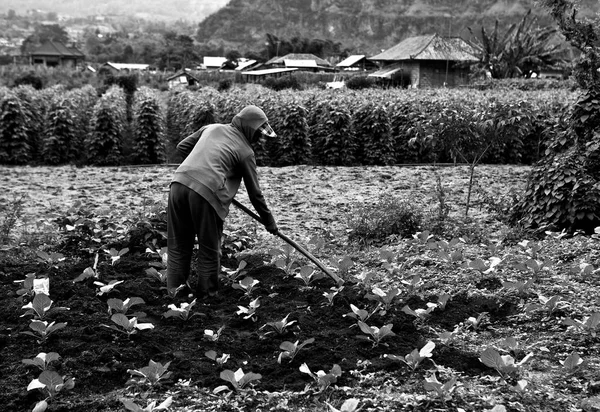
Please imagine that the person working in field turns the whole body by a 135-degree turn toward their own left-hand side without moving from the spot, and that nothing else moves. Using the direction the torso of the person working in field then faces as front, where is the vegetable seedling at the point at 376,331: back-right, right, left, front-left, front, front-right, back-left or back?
back-left

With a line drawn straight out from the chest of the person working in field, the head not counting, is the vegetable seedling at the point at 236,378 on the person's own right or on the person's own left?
on the person's own right

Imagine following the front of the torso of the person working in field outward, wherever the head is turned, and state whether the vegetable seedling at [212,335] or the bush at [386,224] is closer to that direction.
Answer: the bush

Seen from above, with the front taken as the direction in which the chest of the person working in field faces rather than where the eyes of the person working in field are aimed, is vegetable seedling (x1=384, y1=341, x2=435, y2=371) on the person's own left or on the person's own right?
on the person's own right

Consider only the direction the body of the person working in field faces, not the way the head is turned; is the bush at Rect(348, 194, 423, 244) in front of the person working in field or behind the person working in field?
in front

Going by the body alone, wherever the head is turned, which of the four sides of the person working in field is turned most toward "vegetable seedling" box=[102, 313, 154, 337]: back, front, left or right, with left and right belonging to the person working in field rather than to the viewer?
back

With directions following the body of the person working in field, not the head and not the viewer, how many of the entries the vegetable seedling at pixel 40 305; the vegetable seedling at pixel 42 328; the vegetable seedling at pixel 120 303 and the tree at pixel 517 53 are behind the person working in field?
3

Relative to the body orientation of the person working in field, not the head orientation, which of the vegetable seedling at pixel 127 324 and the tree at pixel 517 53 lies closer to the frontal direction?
the tree

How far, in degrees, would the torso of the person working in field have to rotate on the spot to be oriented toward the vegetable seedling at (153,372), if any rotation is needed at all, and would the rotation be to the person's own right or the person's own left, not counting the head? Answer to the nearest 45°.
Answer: approximately 135° to the person's own right

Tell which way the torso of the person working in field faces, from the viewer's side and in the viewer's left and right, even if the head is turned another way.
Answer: facing away from the viewer and to the right of the viewer

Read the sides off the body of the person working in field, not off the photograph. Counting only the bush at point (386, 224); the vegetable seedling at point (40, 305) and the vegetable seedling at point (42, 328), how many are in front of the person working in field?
1

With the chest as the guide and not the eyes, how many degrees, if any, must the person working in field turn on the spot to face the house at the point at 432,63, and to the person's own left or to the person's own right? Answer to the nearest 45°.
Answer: approximately 45° to the person's own left
